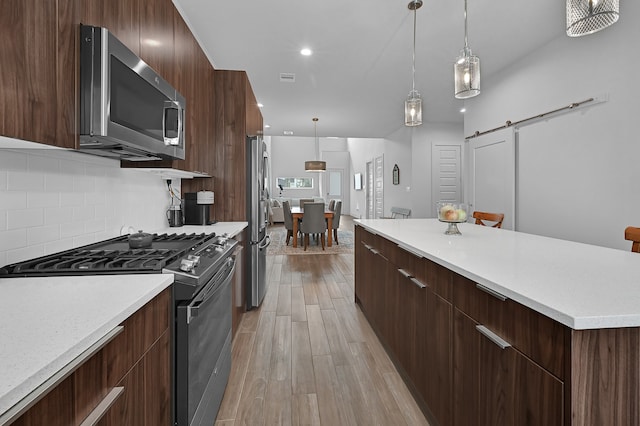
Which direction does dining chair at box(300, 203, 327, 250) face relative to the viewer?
away from the camera

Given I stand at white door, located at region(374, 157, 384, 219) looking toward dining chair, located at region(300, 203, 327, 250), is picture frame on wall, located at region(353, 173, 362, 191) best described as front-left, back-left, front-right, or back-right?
back-right

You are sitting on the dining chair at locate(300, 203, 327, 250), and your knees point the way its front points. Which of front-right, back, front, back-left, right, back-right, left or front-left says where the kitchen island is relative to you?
back

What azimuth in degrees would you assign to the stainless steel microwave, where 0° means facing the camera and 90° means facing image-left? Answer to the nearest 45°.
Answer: approximately 315°

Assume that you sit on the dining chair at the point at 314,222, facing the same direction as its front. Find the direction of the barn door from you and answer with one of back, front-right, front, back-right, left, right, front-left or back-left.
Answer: back-right

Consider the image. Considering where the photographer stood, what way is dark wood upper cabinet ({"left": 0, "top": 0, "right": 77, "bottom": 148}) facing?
facing the viewer and to the right of the viewer

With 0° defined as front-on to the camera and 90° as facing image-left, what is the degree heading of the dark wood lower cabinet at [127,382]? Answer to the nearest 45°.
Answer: approximately 315°

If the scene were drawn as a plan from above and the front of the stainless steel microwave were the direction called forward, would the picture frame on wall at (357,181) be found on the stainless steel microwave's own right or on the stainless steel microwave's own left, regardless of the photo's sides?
on the stainless steel microwave's own left

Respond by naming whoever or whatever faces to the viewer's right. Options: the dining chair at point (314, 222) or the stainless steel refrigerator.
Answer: the stainless steel refrigerator

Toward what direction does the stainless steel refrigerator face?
to the viewer's right

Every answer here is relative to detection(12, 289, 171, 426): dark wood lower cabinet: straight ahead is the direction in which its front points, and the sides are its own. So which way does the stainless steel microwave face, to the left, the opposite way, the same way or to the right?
the same way

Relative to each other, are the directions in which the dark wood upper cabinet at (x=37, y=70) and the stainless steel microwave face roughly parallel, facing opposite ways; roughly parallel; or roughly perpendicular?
roughly parallel

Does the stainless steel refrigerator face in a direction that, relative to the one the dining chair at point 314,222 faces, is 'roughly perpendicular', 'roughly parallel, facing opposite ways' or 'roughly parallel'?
roughly perpendicular

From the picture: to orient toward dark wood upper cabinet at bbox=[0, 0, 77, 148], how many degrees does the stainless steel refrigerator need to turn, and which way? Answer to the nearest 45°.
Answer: approximately 90° to its right
